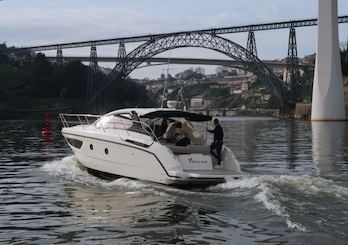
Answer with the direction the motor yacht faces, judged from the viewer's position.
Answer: facing away from the viewer and to the left of the viewer
